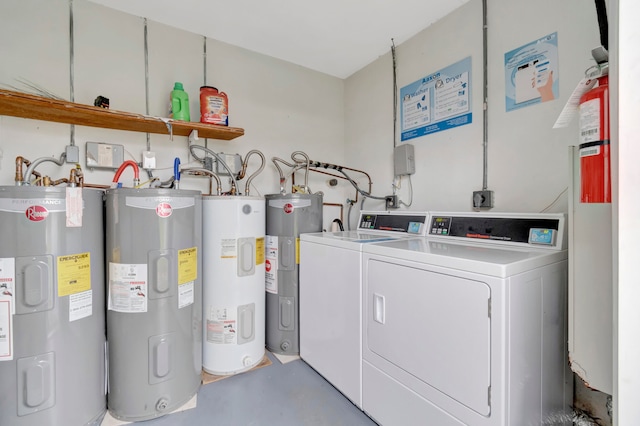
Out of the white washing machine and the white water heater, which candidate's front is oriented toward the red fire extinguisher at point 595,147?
the white water heater

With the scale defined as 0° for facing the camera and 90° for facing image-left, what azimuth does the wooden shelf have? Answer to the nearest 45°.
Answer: approximately 315°

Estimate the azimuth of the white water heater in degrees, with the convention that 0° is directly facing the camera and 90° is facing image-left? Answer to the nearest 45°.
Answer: approximately 315°

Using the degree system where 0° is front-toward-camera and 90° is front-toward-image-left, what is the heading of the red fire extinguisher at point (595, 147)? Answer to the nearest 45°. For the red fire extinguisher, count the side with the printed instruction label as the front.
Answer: approximately 45°

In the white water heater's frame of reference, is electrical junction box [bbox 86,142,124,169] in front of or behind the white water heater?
behind

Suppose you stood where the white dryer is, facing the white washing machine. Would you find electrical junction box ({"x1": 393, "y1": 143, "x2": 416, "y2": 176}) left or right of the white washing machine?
right

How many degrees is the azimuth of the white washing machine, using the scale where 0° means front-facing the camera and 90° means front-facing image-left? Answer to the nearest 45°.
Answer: approximately 45°

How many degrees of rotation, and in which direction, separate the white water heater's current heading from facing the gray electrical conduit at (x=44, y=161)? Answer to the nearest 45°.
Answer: approximately 135° to its right

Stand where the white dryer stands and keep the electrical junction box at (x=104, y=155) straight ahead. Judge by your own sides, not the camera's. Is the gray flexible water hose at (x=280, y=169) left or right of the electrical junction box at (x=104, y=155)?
right
